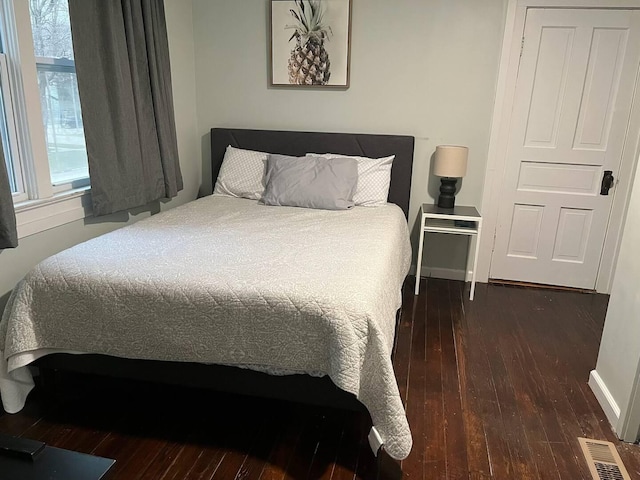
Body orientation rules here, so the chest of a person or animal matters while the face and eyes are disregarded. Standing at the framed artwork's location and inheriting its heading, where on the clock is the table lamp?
The table lamp is roughly at 10 o'clock from the framed artwork.

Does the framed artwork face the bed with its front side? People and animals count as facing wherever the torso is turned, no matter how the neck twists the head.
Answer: yes

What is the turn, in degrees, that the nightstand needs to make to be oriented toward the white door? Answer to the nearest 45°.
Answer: approximately 135° to its left

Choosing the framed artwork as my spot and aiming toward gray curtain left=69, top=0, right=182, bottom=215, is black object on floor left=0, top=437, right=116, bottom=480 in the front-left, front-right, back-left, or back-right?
front-left

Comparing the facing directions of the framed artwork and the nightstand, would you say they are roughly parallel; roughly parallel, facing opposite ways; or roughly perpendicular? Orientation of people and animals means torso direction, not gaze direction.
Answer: roughly parallel

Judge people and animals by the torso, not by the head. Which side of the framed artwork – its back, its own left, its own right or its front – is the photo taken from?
front

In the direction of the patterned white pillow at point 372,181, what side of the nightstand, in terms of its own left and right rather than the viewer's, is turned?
right

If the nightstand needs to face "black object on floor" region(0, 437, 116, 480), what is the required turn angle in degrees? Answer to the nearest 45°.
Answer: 0° — it already faces it

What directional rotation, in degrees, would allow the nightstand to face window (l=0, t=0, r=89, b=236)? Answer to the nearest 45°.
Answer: approximately 45° to its right

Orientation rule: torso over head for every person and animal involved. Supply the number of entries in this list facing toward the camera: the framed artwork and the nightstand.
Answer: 2

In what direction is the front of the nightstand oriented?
toward the camera

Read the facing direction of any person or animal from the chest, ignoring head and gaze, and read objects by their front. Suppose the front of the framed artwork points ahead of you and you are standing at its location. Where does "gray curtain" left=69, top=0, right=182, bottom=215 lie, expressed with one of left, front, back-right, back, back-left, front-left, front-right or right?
front-right
